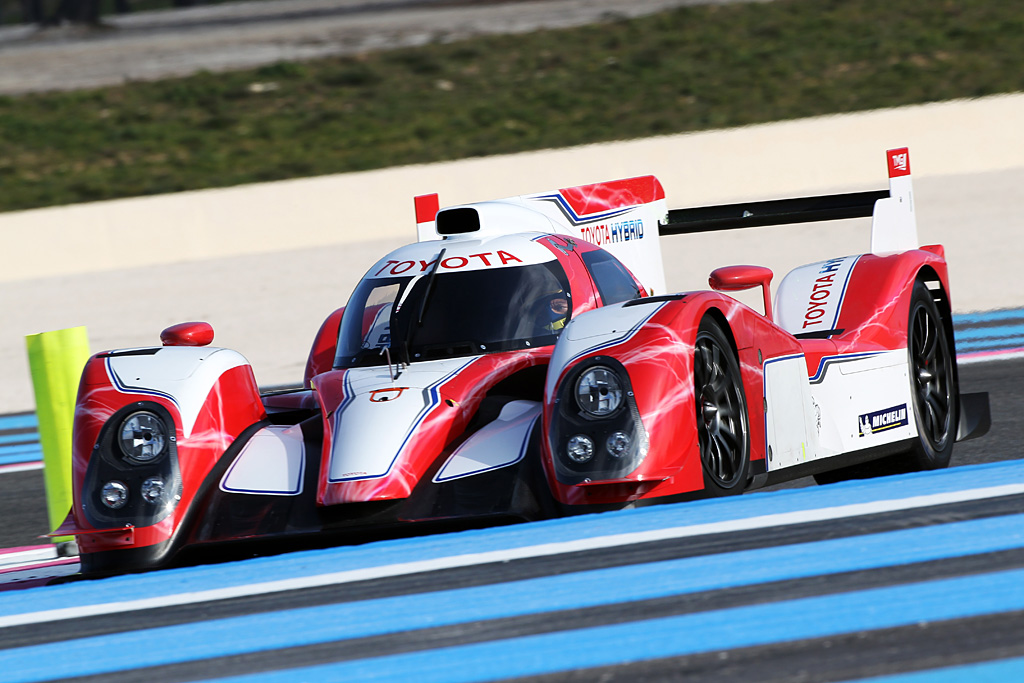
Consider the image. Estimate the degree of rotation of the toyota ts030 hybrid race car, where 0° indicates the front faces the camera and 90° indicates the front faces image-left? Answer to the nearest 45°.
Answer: approximately 45°
